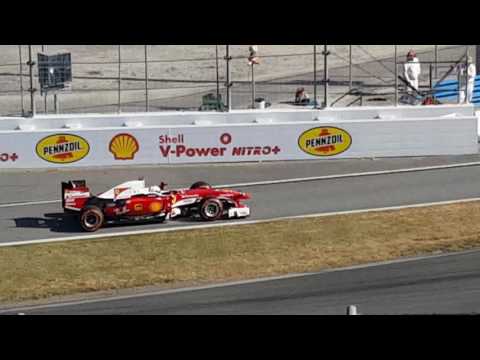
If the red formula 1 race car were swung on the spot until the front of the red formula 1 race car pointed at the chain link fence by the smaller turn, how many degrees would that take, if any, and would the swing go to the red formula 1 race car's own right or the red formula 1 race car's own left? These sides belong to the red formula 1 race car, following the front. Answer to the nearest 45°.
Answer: approximately 90° to the red formula 1 race car's own left

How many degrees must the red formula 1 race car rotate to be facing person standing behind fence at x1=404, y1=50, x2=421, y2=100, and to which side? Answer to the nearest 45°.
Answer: approximately 45° to its left

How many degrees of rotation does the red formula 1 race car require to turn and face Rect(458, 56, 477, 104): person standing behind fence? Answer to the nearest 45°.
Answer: approximately 45° to its left

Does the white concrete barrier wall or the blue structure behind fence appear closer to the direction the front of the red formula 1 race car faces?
the blue structure behind fence

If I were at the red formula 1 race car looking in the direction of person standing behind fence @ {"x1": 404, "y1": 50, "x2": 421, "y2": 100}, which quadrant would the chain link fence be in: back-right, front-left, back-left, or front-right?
front-left

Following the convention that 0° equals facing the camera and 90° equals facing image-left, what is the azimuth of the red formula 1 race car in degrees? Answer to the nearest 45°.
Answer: approximately 270°

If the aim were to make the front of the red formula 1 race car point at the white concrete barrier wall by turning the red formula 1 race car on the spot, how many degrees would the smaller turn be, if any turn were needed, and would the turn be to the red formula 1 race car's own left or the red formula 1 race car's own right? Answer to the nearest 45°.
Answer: approximately 90° to the red formula 1 race car's own left

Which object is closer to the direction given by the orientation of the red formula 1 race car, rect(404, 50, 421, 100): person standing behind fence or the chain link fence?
the person standing behind fence

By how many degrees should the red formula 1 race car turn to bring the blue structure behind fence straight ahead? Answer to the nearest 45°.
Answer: approximately 45° to its left
